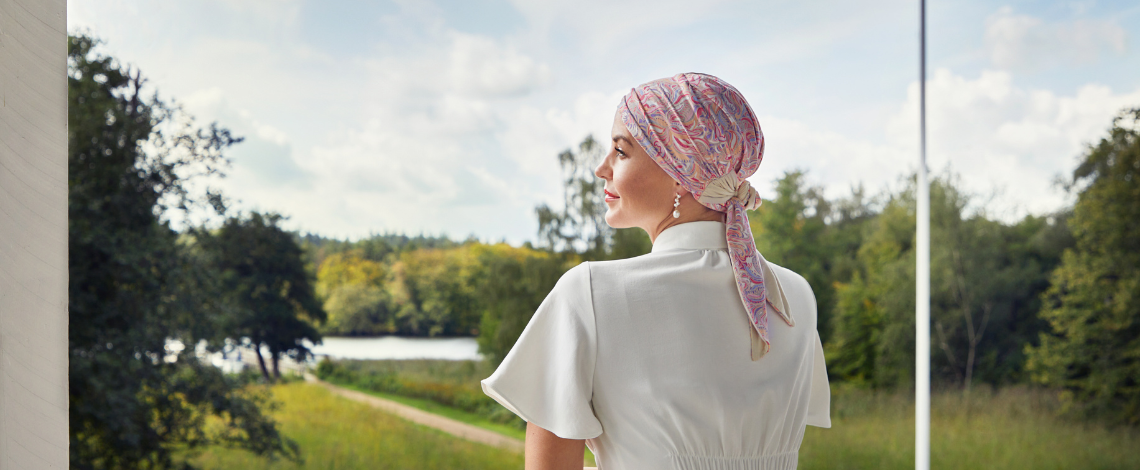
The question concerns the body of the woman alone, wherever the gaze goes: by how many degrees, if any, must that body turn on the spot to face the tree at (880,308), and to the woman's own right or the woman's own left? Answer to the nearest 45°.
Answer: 0° — they already face it

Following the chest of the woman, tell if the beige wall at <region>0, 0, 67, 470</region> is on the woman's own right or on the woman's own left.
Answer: on the woman's own left

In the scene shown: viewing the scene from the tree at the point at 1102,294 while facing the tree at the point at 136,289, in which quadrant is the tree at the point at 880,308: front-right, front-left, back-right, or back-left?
front-right

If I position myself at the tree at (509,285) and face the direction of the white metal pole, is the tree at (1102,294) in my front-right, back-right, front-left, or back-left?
front-left

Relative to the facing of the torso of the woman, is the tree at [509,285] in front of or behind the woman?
in front

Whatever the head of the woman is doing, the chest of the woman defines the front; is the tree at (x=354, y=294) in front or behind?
in front

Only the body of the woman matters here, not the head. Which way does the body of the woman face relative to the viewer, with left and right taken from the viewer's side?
facing away from the viewer

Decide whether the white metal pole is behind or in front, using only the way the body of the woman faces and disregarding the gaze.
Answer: in front

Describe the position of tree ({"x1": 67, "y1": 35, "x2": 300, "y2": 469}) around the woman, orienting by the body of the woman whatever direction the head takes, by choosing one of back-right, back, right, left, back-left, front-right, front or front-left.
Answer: front-left

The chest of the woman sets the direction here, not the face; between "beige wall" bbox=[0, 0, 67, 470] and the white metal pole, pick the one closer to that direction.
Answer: the white metal pole

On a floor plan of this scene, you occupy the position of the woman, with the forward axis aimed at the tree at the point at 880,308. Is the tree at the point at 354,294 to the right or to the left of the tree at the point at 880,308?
left

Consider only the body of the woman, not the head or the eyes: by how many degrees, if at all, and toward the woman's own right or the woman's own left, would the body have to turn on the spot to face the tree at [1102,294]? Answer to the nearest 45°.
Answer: approximately 45° to the woman's own right

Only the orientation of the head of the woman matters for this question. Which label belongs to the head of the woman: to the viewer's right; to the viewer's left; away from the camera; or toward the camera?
to the viewer's left
